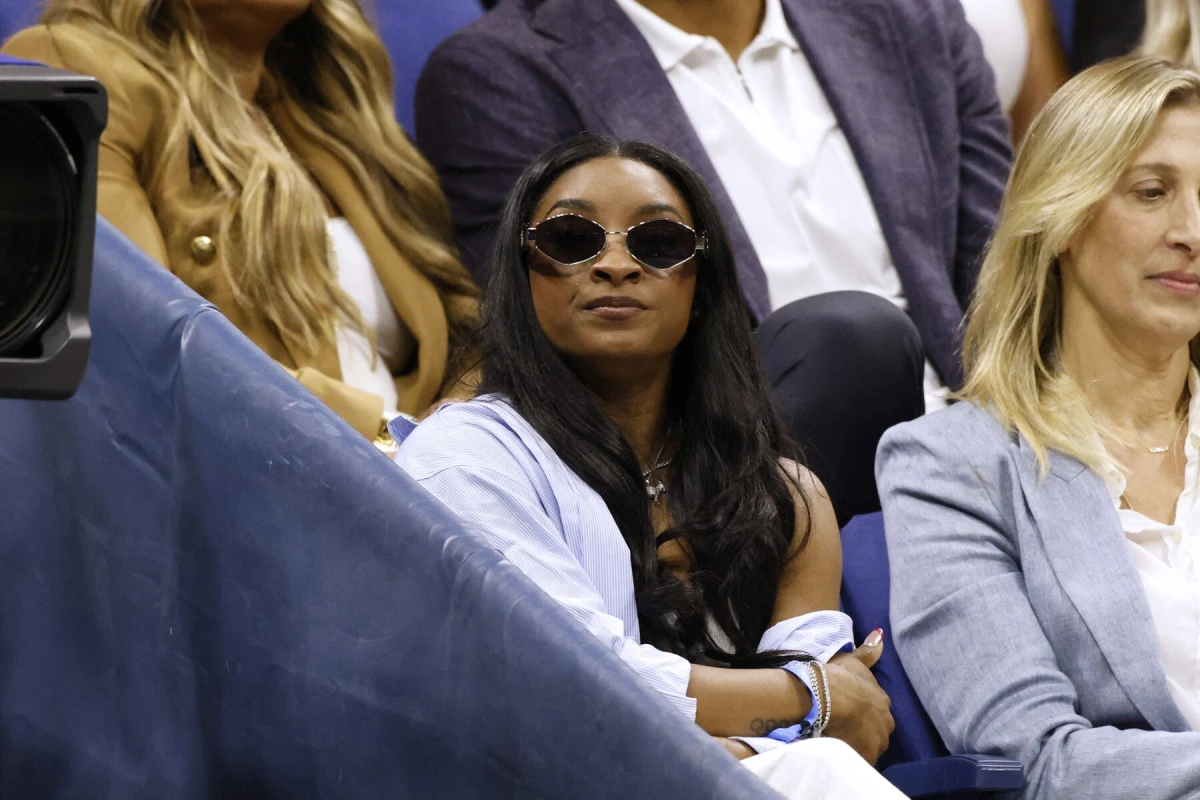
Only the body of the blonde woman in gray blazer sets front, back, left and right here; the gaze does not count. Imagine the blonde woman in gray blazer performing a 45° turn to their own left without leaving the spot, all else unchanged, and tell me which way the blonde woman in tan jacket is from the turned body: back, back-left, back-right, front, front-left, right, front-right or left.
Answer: back

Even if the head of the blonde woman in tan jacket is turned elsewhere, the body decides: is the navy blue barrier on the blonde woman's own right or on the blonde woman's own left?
on the blonde woman's own right

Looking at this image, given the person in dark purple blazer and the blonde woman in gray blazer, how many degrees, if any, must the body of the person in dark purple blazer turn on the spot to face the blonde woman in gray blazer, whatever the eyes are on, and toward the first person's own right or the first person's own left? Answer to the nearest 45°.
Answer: approximately 45° to the first person's own left

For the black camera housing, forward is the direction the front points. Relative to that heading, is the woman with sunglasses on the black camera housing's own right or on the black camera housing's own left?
on the black camera housing's own left

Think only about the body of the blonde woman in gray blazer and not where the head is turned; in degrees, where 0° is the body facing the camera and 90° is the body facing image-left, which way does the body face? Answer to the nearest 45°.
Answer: approximately 315°

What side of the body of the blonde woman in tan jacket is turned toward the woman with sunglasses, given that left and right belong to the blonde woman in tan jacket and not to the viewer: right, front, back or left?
front

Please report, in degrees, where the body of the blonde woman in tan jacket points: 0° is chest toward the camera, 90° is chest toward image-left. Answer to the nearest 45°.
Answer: approximately 315°

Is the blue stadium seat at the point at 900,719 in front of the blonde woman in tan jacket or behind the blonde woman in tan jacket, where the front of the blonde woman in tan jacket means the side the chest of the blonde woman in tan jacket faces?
in front

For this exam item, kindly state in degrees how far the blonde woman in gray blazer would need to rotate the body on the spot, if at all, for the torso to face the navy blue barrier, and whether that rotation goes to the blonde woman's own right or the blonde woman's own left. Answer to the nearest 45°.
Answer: approximately 90° to the blonde woman's own right

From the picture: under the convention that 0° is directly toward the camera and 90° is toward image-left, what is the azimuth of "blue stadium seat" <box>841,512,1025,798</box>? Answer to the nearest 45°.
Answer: approximately 315°

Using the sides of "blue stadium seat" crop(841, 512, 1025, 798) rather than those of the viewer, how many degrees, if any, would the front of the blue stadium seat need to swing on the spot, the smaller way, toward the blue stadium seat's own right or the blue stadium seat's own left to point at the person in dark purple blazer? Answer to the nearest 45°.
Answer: approximately 180°

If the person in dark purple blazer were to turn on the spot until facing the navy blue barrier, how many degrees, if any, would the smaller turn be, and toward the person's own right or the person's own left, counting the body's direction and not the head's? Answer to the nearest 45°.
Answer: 0° — they already face it
